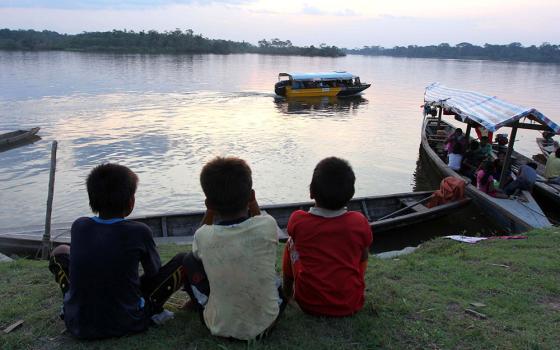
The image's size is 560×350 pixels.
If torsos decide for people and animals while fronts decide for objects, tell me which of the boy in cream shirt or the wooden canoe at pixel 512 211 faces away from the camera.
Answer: the boy in cream shirt

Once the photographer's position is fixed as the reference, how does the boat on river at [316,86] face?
facing to the right of the viewer

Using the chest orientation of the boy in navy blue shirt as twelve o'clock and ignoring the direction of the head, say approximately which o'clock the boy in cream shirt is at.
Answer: The boy in cream shirt is roughly at 4 o'clock from the boy in navy blue shirt.

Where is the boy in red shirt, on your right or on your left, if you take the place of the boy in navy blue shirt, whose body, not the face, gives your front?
on your right

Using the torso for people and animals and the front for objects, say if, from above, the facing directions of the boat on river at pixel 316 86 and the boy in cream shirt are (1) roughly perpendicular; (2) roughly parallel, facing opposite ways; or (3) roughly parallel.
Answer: roughly perpendicular

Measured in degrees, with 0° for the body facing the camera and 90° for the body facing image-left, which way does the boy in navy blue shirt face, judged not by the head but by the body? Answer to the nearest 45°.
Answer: approximately 180°

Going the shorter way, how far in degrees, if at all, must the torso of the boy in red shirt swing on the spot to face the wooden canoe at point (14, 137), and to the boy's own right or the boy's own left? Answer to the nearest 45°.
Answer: approximately 45° to the boy's own left

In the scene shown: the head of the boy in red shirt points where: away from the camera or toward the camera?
away from the camera

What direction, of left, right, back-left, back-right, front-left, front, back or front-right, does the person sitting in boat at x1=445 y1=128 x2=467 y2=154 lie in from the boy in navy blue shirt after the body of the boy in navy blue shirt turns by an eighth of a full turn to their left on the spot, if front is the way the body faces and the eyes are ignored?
right

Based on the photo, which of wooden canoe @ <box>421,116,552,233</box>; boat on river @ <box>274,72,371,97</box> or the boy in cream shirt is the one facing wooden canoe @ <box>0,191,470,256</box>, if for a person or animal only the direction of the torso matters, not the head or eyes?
the boy in cream shirt

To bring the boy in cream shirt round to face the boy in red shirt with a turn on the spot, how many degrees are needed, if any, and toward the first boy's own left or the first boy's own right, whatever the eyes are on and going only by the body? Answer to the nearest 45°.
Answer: approximately 45° to the first boy's own right

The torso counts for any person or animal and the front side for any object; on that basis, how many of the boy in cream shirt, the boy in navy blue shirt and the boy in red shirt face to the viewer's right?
0

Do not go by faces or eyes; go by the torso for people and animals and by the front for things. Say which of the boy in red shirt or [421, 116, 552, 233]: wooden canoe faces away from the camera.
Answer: the boy in red shirt

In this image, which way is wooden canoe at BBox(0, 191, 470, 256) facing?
to the viewer's right

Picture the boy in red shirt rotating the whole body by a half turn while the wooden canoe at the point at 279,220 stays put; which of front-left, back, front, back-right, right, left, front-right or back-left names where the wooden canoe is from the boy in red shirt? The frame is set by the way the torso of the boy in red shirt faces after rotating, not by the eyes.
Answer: back

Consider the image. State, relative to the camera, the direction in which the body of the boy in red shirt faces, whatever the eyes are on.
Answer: away from the camera
